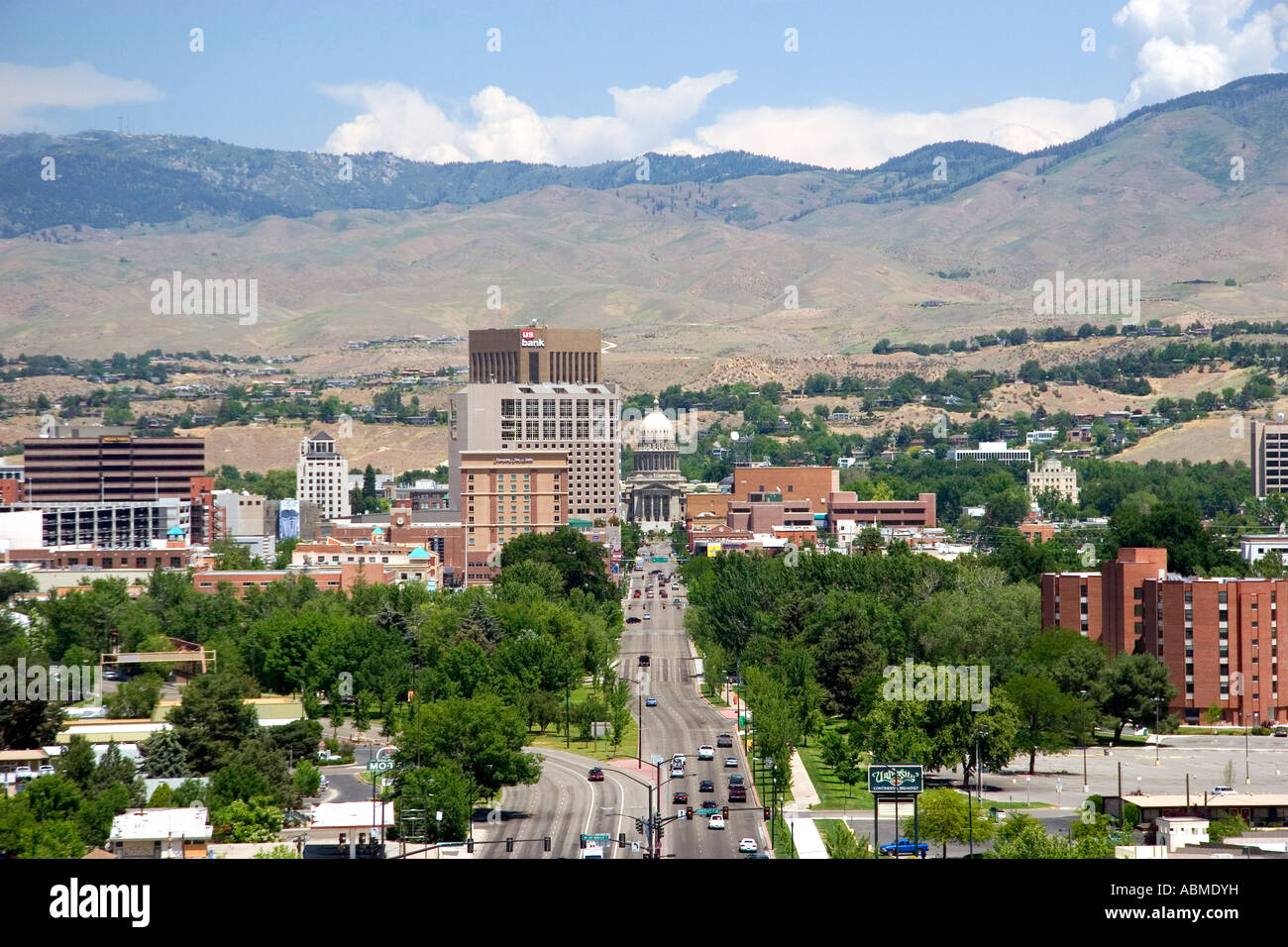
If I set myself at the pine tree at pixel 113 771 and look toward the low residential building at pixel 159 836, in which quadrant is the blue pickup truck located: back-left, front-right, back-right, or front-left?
front-left

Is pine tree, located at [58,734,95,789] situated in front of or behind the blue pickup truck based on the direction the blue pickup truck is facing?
in front

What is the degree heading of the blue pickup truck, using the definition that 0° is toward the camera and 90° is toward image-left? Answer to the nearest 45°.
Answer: approximately 90°

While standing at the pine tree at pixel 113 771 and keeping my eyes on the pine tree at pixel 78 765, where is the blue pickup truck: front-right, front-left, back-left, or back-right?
back-left

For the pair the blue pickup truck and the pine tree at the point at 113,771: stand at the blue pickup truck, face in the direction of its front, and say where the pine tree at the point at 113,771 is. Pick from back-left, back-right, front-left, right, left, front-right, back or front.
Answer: front

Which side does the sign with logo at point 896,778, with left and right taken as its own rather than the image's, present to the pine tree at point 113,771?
right

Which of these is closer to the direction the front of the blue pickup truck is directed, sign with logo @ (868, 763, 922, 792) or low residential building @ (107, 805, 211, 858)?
the low residential building

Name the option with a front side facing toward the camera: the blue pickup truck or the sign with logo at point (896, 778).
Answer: the sign with logo

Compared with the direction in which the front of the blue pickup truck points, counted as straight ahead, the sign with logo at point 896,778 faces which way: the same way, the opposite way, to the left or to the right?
to the left

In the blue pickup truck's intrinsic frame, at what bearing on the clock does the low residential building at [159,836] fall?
The low residential building is roughly at 12 o'clock from the blue pickup truck.

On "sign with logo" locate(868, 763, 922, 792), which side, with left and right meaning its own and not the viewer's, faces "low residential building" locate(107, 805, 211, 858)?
right

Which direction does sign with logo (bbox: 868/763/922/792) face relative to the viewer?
toward the camera

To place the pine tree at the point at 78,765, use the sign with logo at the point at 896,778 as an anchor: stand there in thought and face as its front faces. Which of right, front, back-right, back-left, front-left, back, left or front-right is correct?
right

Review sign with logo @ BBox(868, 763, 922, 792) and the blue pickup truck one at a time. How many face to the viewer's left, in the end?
1

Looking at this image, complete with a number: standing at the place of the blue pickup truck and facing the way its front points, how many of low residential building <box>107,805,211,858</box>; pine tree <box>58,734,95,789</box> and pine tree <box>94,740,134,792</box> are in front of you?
3

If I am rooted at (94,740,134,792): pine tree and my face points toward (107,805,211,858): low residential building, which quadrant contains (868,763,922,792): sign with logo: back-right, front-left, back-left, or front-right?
front-left
